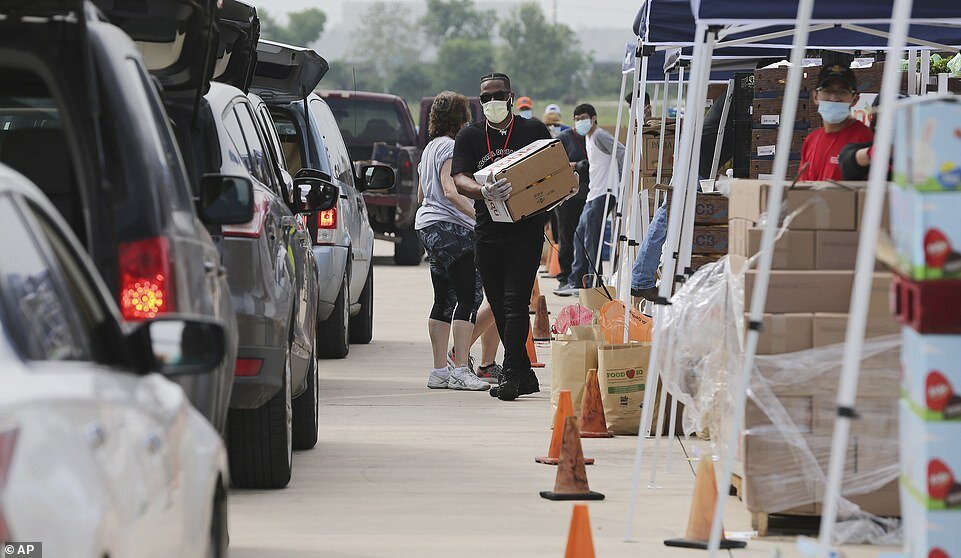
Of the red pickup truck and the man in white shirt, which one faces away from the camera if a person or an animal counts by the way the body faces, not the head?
the red pickup truck

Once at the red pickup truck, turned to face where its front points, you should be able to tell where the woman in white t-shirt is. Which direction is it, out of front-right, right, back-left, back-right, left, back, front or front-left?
back

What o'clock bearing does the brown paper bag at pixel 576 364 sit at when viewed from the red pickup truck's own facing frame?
The brown paper bag is roughly at 6 o'clock from the red pickup truck.

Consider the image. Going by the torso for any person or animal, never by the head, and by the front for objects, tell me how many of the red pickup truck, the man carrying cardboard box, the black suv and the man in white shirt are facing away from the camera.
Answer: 2

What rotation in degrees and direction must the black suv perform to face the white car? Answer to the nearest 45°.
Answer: approximately 180°

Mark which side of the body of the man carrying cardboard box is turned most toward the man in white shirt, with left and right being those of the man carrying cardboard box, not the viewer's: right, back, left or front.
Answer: back

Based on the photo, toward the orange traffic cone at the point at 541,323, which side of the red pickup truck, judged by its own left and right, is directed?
back

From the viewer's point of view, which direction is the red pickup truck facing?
away from the camera

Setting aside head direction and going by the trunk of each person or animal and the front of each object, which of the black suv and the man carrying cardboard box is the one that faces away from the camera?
the black suv

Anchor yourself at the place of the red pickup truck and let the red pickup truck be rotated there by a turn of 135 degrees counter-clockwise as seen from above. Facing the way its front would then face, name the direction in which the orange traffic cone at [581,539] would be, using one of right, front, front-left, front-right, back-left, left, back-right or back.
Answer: front-left

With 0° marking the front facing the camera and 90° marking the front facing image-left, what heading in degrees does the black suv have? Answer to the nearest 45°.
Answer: approximately 180°

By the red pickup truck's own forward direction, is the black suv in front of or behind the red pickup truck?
behind
